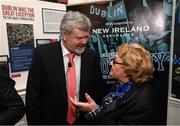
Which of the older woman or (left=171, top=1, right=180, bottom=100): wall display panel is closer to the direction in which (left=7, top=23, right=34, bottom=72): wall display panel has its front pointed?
the older woman

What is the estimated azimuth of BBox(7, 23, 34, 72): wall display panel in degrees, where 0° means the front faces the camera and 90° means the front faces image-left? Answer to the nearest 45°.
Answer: approximately 0°

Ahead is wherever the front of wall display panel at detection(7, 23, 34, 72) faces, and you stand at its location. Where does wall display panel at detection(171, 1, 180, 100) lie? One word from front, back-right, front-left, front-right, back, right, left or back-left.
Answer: front-left

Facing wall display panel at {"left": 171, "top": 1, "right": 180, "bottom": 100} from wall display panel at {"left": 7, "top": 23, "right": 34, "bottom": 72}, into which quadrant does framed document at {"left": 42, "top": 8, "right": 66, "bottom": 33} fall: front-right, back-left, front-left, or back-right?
front-left

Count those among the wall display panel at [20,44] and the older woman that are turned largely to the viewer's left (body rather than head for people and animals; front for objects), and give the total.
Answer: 1

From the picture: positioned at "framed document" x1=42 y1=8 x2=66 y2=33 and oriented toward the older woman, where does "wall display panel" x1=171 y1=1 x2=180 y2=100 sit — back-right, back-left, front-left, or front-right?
front-left

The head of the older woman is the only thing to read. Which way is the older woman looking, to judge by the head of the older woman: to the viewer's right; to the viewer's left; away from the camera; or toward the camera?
to the viewer's left

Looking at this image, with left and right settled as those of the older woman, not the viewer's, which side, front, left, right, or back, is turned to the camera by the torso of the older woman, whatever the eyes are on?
left

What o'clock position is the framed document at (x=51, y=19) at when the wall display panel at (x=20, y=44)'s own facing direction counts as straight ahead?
The framed document is roughly at 8 o'clock from the wall display panel.

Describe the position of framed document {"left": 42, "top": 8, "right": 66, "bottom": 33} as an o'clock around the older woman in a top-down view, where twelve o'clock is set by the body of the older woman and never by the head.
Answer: The framed document is roughly at 2 o'clock from the older woman.

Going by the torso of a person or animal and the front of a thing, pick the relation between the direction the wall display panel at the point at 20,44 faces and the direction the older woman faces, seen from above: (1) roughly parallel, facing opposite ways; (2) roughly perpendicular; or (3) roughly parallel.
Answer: roughly perpendicular

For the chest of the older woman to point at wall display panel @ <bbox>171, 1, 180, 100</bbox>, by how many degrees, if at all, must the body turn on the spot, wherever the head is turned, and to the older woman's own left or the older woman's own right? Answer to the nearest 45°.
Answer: approximately 135° to the older woman's own right

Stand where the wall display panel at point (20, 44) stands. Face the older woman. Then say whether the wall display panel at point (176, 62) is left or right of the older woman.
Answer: left
